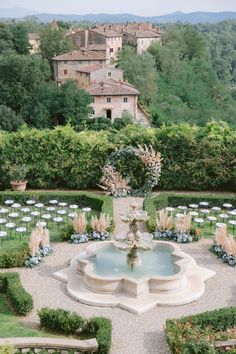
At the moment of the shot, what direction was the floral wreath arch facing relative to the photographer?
facing the viewer

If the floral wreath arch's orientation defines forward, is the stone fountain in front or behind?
in front

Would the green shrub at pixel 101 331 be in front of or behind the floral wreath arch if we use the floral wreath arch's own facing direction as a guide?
in front

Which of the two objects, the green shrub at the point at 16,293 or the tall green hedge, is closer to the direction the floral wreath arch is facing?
the green shrub

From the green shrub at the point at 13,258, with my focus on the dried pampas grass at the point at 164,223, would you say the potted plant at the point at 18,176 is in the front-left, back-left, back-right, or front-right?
front-left

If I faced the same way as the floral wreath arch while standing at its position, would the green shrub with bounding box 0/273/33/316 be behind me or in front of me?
in front

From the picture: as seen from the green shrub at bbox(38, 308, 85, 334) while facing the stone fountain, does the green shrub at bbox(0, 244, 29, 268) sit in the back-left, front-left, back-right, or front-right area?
front-left

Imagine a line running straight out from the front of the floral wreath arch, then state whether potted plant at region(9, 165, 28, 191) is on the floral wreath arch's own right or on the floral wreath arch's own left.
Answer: on the floral wreath arch's own right

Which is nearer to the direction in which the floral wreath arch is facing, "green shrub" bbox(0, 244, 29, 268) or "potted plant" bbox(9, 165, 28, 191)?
the green shrub

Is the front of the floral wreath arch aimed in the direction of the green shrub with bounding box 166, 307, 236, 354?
yes

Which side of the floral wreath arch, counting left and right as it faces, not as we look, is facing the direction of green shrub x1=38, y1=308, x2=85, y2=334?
front

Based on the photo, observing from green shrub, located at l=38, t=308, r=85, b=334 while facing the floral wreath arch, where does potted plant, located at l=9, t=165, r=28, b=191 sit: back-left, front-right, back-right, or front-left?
front-left

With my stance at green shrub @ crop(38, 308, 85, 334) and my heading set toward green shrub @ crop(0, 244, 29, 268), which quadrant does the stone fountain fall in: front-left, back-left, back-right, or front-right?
front-right
